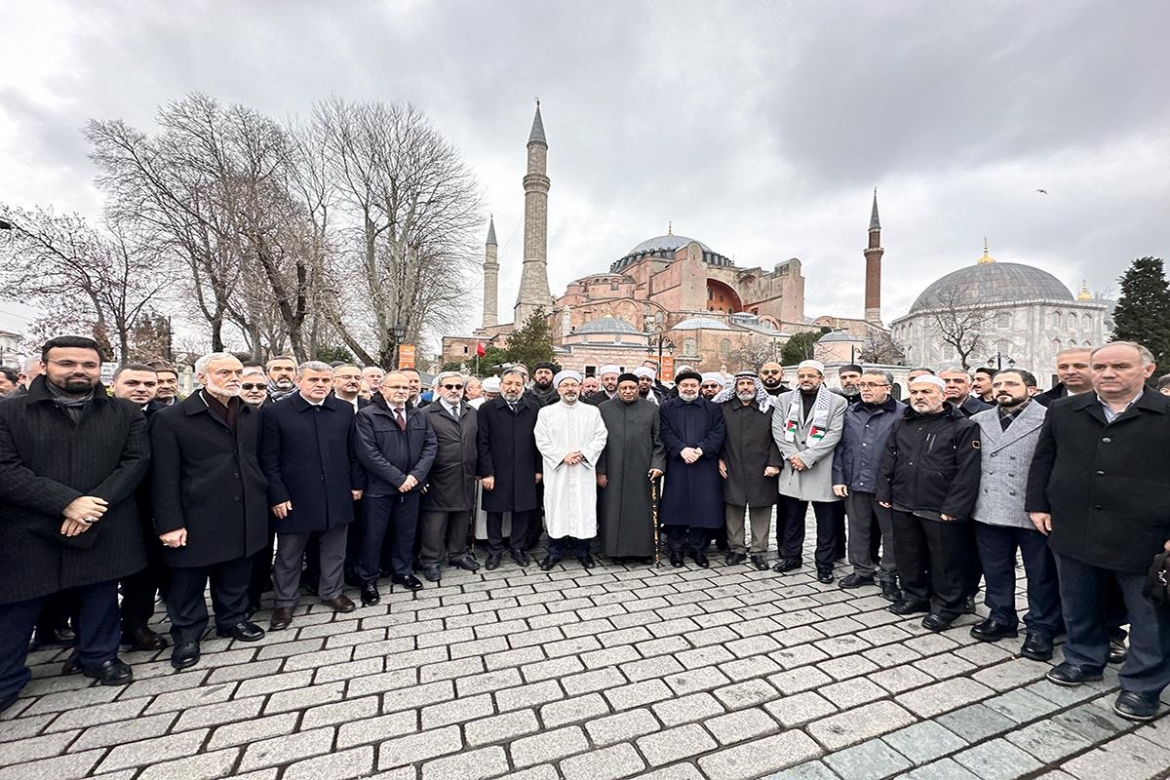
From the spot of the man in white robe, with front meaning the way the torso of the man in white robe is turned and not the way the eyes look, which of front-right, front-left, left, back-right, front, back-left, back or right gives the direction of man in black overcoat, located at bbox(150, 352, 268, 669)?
front-right

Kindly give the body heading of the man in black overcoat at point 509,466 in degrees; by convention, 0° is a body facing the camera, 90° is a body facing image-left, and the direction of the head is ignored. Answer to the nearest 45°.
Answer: approximately 0°

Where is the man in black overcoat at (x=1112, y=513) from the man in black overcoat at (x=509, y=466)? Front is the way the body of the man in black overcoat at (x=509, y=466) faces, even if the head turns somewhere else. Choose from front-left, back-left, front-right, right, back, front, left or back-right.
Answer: front-left

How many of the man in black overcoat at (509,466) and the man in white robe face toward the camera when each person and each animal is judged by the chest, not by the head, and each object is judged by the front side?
2

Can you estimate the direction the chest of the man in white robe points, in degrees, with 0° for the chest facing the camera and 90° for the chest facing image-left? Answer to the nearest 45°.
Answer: approximately 0°

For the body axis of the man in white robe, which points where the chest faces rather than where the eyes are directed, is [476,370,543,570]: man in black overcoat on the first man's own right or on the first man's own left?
on the first man's own right

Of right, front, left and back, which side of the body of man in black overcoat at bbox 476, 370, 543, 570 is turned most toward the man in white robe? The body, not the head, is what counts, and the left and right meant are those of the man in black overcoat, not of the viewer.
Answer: left
